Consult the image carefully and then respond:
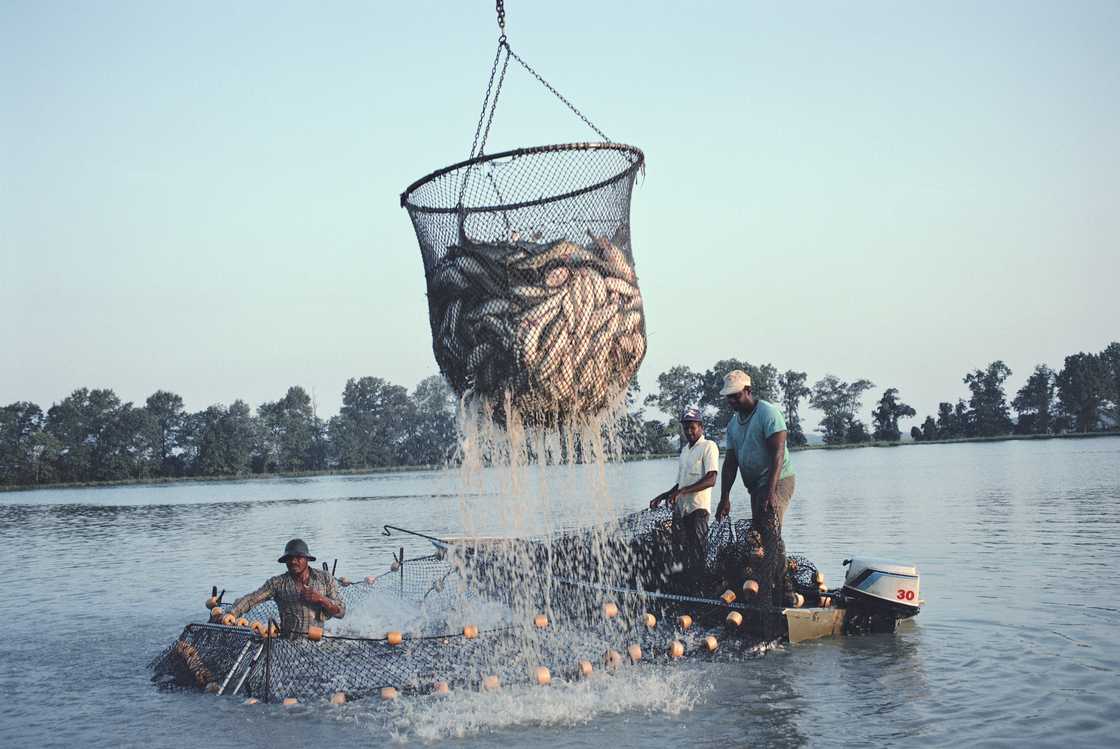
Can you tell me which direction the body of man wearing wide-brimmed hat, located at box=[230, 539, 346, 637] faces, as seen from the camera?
toward the camera

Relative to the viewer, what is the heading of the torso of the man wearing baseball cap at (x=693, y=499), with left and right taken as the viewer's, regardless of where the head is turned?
facing the viewer and to the left of the viewer

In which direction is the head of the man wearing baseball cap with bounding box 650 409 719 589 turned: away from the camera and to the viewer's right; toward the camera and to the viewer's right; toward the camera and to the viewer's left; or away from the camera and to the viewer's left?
toward the camera and to the viewer's left

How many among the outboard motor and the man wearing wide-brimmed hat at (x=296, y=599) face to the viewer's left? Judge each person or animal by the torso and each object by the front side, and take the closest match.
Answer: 1

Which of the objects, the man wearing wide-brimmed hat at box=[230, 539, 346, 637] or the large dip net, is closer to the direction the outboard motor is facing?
the man wearing wide-brimmed hat

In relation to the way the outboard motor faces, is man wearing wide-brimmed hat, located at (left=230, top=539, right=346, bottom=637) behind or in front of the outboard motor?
in front

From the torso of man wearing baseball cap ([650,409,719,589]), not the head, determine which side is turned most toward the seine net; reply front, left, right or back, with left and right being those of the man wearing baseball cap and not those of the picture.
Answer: front

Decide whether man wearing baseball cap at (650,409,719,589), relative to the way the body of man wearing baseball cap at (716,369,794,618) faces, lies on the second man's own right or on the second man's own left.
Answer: on the second man's own right

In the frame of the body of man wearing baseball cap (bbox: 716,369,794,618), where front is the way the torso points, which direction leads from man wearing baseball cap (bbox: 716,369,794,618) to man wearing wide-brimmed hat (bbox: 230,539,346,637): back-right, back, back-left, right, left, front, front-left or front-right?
front-right

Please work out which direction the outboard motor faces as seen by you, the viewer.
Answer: facing to the left of the viewer

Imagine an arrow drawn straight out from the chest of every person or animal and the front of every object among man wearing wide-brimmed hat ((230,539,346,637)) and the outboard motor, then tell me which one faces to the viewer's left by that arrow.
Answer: the outboard motor
